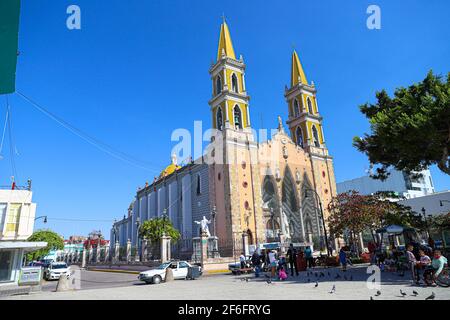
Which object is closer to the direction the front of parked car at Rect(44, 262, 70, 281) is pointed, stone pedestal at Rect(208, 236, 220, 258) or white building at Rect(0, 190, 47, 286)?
the white building

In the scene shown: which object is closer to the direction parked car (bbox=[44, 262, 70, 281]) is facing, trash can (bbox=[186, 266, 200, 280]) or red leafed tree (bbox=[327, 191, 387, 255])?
the trash can

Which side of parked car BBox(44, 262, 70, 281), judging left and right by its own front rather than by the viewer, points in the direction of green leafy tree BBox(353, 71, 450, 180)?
left

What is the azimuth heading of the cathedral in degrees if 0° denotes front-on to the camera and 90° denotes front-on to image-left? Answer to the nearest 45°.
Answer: approximately 315°

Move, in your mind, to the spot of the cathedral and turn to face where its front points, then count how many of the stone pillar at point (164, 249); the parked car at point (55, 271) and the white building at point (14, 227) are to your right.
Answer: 3

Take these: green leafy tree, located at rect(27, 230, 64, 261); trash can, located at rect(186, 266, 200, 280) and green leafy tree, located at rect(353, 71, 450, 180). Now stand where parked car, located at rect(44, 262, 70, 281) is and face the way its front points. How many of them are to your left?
2

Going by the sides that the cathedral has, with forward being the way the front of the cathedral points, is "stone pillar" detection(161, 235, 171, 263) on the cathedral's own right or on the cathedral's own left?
on the cathedral's own right
